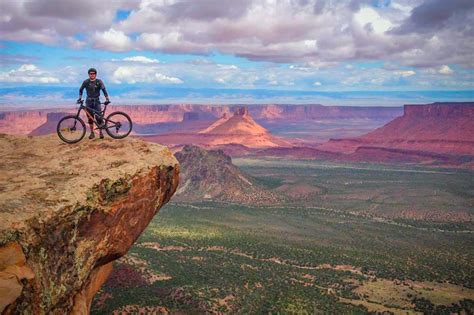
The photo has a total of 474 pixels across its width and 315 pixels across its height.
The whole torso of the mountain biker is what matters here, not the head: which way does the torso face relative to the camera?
toward the camera
